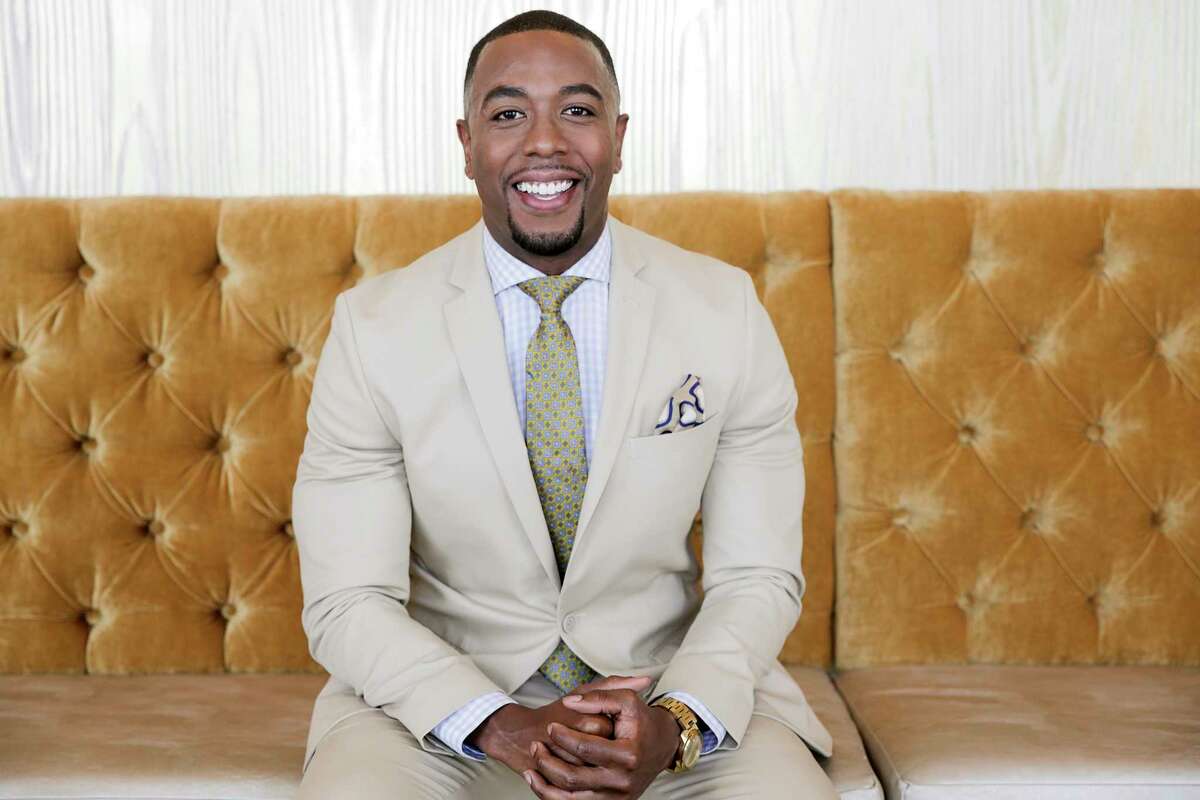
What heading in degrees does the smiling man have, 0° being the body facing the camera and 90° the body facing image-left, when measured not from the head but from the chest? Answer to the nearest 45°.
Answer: approximately 0°
